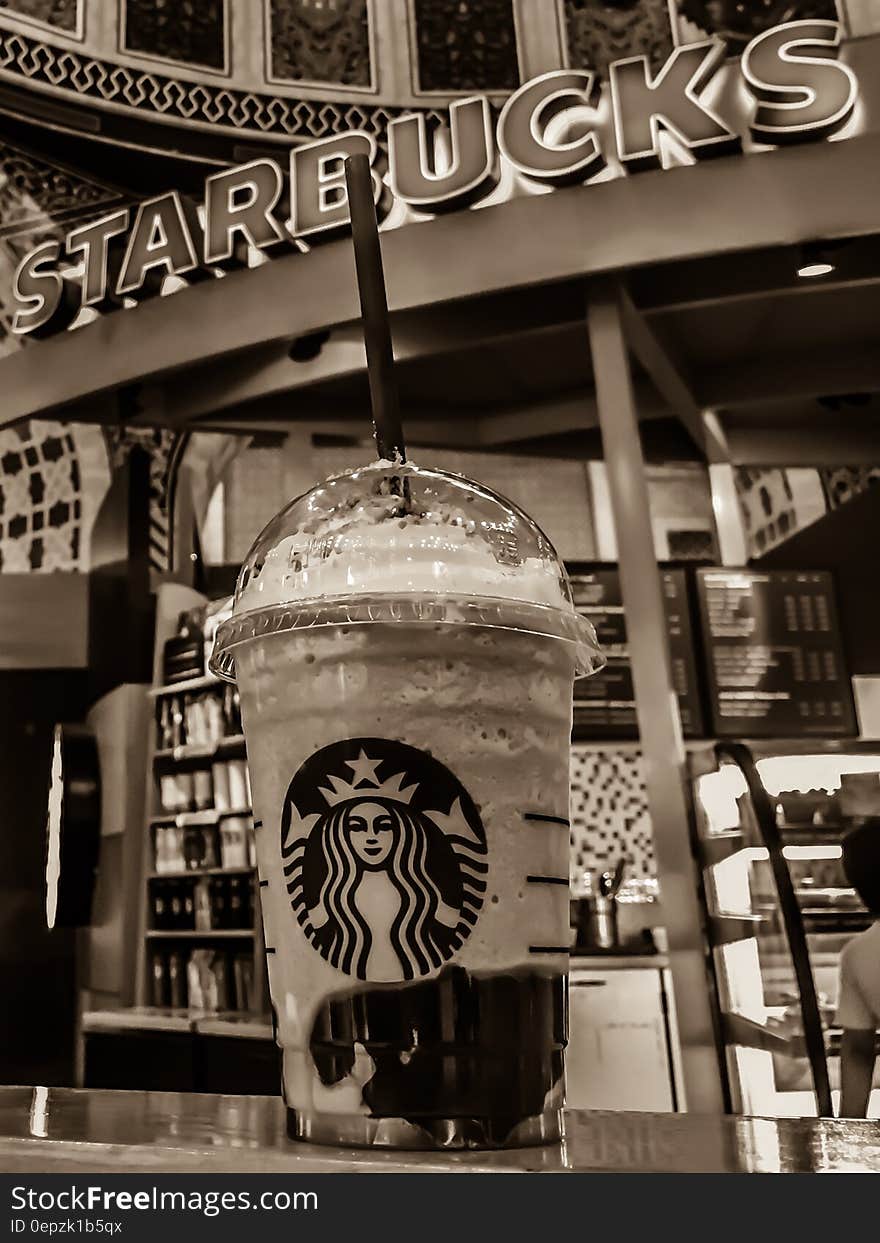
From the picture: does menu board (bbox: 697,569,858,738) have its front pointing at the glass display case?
yes

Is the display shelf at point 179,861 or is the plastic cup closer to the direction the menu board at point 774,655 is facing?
the plastic cup

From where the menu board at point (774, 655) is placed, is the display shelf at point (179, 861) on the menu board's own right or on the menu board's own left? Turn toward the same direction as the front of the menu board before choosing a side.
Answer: on the menu board's own right

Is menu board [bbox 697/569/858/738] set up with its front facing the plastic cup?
yes

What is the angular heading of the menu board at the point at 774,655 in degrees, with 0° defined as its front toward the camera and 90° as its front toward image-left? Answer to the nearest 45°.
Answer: approximately 0°

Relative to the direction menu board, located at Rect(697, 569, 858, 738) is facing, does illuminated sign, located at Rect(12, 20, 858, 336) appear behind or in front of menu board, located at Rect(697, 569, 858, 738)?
in front
